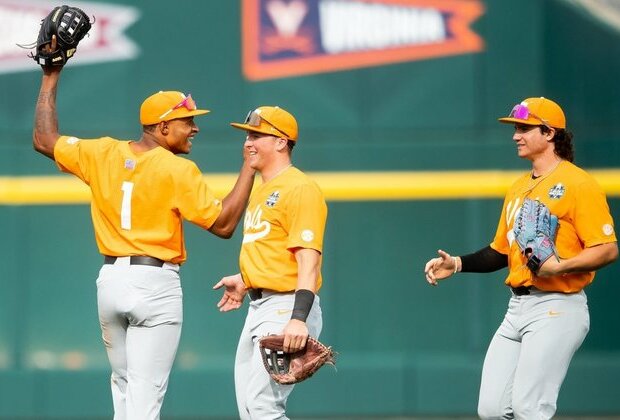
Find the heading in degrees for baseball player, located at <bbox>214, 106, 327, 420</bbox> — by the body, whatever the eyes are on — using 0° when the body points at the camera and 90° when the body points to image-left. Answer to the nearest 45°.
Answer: approximately 45°

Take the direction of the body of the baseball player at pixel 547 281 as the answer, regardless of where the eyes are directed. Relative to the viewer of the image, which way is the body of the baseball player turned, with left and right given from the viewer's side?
facing the viewer and to the left of the viewer

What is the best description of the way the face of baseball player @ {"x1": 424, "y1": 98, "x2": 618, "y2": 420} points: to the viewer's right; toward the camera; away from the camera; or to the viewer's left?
to the viewer's left

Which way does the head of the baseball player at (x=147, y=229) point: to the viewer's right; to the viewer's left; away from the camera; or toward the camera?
to the viewer's right

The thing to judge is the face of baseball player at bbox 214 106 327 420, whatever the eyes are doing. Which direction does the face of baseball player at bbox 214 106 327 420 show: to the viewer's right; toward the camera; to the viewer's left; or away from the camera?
to the viewer's left

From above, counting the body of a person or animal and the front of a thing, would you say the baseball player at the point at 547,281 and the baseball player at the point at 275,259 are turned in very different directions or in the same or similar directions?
same or similar directions

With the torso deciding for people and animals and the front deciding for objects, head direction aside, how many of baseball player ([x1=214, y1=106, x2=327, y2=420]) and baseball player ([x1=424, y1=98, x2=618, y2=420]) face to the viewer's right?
0

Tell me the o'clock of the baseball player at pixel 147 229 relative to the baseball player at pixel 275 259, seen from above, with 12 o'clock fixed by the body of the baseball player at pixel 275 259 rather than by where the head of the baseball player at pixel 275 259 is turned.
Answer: the baseball player at pixel 147 229 is roughly at 2 o'clock from the baseball player at pixel 275 259.

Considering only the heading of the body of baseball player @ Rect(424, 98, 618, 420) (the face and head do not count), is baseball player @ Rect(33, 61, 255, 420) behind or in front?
in front
